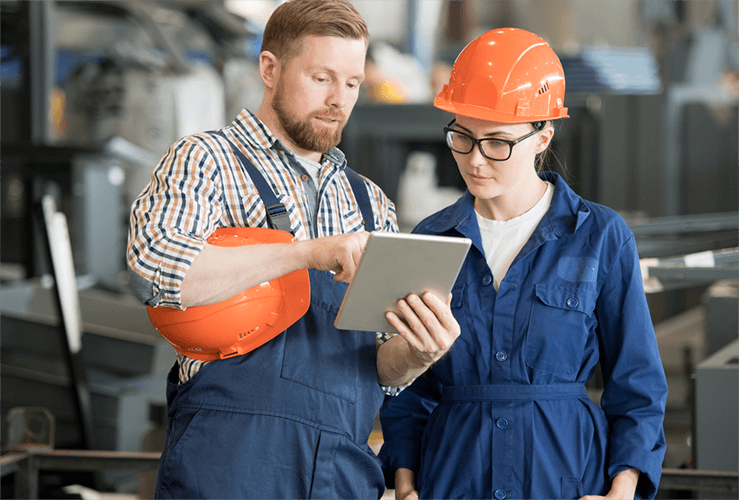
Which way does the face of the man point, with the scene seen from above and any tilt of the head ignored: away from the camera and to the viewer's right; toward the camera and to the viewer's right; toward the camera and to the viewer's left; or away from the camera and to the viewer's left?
toward the camera and to the viewer's right

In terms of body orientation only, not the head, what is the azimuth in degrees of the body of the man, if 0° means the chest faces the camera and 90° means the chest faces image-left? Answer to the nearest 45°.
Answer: approximately 315°
